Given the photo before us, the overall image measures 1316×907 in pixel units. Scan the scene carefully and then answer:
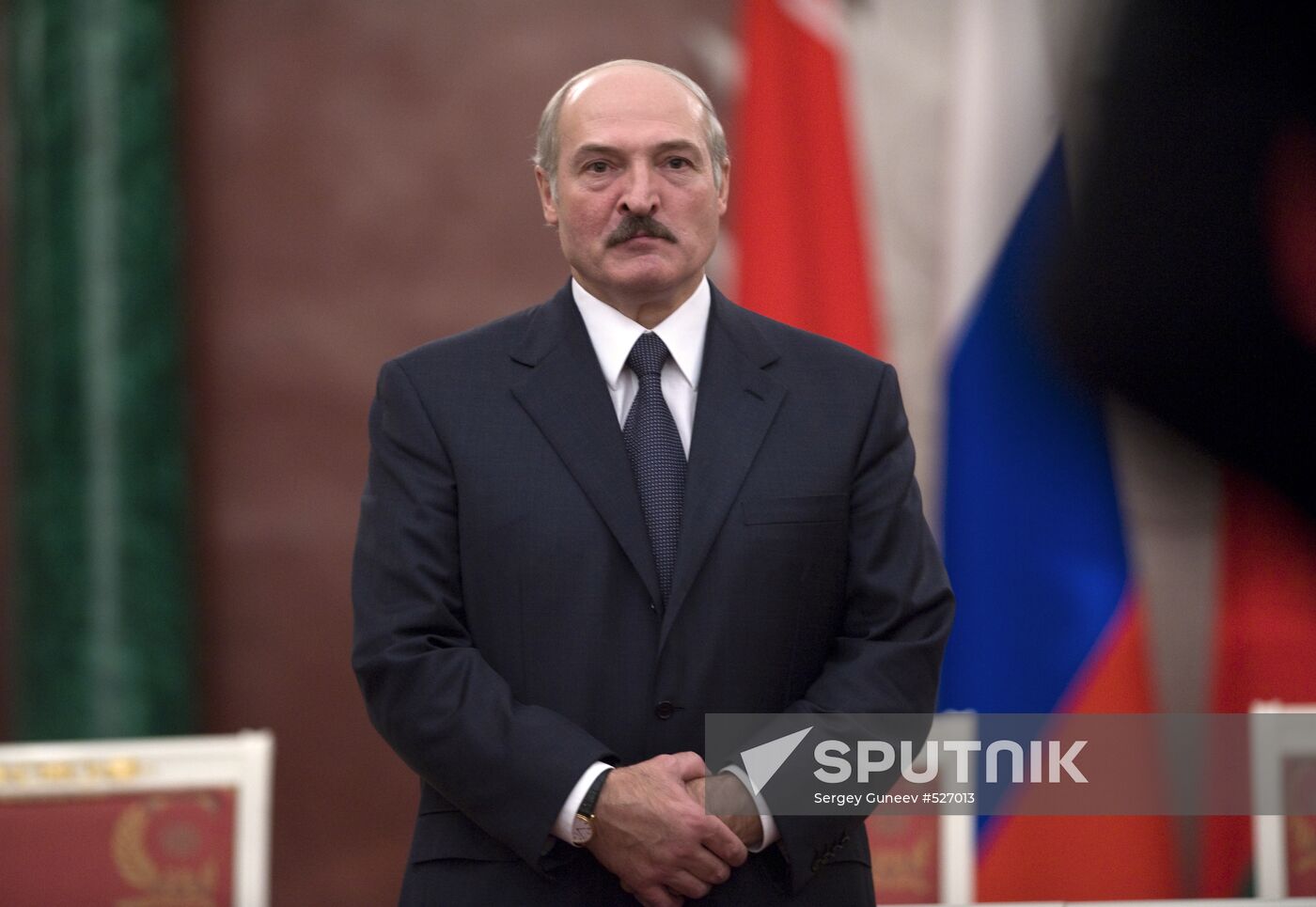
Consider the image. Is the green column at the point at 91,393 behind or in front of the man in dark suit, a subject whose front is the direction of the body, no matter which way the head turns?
behind

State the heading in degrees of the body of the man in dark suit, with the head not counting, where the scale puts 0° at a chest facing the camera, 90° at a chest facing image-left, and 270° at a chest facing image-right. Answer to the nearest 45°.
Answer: approximately 0°

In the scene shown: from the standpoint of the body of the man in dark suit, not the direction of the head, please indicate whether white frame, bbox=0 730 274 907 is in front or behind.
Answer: behind

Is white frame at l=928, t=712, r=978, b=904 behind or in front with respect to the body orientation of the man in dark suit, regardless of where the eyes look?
behind
